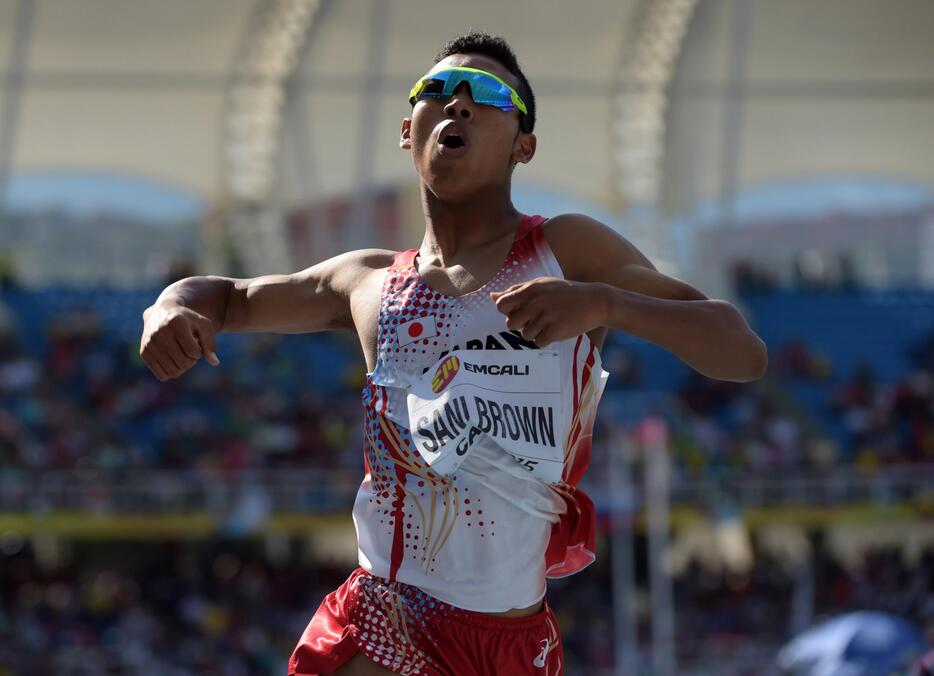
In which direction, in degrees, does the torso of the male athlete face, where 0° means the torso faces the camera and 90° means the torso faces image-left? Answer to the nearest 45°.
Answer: approximately 0°
